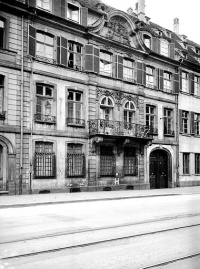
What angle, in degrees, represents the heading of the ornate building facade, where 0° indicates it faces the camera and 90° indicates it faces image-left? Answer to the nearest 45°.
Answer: approximately 315°
